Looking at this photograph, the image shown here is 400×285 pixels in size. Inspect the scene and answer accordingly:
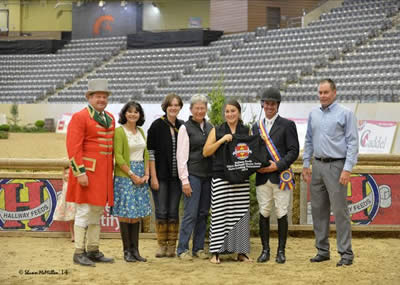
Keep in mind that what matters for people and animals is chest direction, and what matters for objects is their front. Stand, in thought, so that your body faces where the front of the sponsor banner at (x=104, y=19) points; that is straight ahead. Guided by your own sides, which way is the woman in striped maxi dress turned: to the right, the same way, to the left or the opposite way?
the same way

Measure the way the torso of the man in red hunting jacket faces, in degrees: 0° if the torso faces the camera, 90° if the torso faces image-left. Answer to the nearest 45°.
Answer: approximately 315°

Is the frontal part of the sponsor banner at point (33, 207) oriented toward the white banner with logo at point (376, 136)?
no

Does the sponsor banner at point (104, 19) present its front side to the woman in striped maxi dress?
yes

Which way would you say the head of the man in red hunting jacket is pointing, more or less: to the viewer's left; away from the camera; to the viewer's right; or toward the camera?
toward the camera

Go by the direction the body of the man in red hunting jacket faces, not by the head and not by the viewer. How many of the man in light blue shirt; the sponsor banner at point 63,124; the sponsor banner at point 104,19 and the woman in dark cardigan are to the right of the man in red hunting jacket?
0

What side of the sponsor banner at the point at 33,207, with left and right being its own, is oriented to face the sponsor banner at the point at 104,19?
back

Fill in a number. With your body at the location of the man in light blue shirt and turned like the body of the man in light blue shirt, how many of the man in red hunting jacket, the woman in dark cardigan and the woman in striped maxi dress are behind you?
0

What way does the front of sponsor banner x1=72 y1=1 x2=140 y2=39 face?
toward the camera

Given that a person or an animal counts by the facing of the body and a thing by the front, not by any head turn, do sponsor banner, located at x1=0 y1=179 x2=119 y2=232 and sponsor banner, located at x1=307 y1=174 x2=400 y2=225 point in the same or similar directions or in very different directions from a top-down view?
same or similar directions

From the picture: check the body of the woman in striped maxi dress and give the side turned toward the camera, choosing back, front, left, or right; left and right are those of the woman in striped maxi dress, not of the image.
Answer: front

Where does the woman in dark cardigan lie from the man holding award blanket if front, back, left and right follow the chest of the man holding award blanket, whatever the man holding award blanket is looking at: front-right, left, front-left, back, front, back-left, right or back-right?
right

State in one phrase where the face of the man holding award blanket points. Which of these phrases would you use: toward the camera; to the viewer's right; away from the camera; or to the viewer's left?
toward the camera

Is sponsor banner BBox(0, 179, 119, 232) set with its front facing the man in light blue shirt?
no

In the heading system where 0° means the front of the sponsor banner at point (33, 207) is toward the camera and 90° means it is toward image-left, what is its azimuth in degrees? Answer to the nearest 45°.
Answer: approximately 0°

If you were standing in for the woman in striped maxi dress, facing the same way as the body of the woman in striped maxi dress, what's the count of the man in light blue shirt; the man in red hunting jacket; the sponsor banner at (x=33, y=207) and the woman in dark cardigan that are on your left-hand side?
1

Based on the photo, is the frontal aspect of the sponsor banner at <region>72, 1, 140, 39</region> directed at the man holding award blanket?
yes

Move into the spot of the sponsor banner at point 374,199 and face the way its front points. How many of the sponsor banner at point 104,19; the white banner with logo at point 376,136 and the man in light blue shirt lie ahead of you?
1

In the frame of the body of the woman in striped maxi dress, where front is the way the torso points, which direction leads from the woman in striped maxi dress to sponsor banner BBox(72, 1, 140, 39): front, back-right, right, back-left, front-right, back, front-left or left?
back

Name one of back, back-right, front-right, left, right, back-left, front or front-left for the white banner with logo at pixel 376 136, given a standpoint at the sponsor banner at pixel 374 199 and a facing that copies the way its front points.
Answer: back

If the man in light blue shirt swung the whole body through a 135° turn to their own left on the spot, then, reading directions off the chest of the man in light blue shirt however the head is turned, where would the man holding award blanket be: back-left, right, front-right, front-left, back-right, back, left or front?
back
